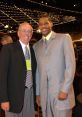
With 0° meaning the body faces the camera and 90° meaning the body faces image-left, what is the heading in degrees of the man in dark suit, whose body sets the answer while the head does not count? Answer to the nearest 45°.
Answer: approximately 315°

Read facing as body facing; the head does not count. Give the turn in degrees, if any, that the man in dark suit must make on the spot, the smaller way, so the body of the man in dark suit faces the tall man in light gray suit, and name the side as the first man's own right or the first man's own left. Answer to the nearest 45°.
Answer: approximately 45° to the first man's own left
